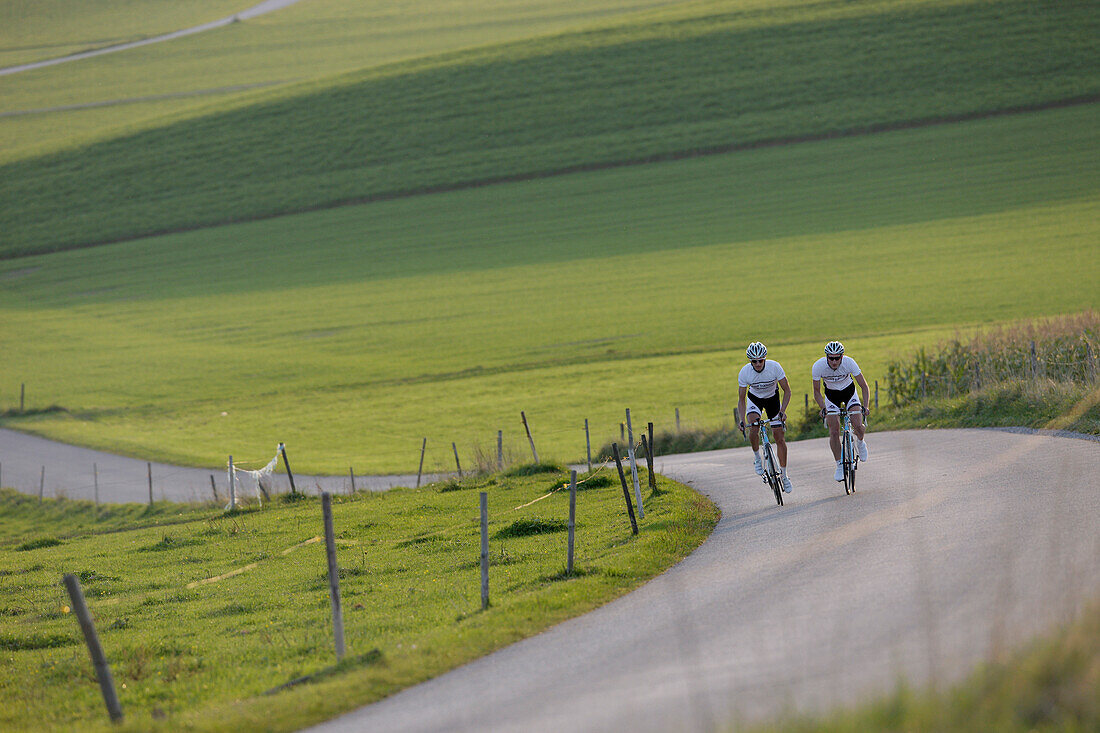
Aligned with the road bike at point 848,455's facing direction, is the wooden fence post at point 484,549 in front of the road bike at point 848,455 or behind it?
in front

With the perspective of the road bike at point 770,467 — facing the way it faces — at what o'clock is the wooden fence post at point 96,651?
The wooden fence post is roughly at 1 o'clock from the road bike.

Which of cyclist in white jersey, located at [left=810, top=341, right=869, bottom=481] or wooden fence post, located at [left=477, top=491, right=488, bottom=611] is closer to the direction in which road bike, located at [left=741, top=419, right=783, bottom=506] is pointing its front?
the wooden fence post

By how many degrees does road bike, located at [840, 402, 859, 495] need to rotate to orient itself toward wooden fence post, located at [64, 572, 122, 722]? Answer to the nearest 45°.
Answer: approximately 45° to its right

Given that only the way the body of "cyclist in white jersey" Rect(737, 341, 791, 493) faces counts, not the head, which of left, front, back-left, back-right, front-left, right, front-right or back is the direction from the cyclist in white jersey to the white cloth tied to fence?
back-right

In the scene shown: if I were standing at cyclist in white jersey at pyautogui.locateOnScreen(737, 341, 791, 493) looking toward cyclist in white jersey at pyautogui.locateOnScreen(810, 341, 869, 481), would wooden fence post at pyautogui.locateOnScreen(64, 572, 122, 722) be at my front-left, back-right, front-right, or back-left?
back-right

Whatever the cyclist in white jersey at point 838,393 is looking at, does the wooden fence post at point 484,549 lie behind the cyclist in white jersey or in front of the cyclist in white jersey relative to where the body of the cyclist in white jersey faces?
in front

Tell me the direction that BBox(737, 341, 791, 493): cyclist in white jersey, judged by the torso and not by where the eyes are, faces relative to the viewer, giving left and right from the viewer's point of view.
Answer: facing the viewer

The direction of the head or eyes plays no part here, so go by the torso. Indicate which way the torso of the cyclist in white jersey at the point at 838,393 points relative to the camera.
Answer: toward the camera

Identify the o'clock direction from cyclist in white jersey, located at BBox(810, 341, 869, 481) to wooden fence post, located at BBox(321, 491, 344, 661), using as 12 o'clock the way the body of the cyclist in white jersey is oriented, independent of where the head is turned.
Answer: The wooden fence post is roughly at 1 o'clock from the cyclist in white jersey.

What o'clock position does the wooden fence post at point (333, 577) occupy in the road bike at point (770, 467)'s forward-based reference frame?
The wooden fence post is roughly at 1 o'clock from the road bike.

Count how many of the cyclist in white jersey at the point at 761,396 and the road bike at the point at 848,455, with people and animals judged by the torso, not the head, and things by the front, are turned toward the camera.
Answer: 2

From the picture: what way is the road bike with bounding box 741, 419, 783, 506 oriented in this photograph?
toward the camera
